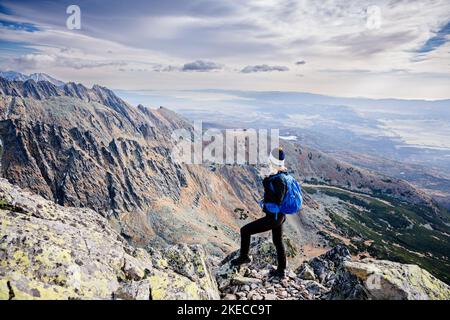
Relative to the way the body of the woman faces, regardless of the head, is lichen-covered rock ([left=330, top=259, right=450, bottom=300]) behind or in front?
behind

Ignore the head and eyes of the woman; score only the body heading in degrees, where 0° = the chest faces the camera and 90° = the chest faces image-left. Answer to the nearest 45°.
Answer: approximately 90°

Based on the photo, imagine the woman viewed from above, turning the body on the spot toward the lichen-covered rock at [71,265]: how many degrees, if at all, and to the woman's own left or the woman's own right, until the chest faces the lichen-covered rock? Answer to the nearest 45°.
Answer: approximately 45° to the woman's own left
